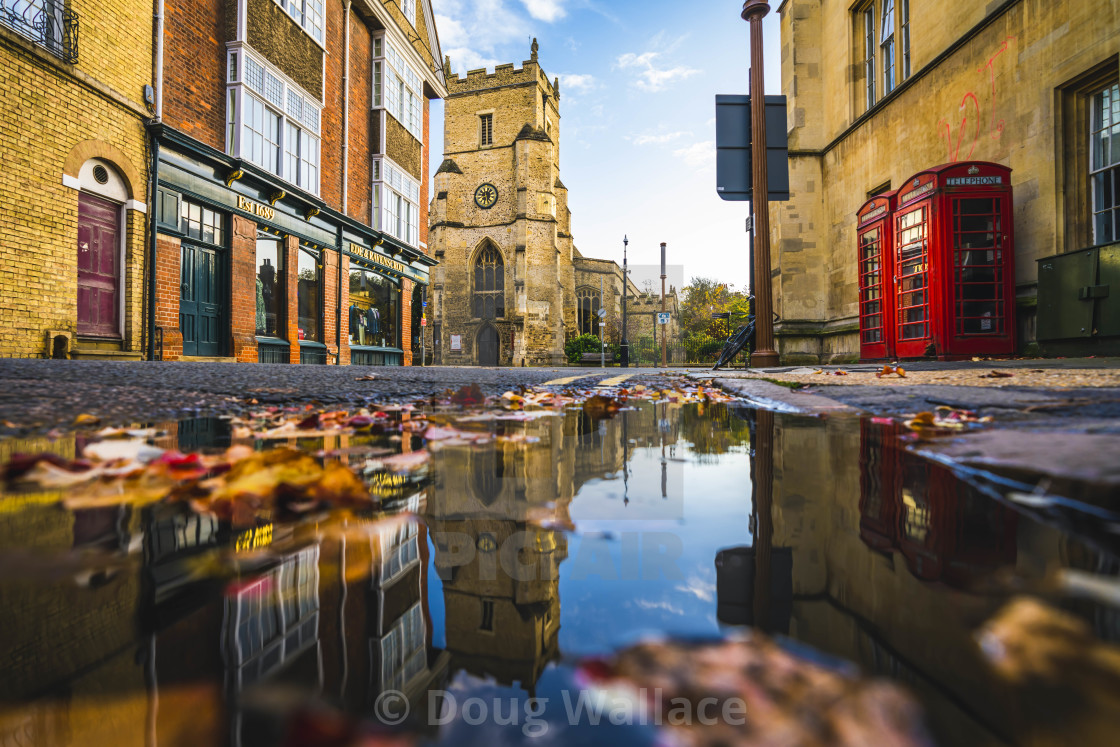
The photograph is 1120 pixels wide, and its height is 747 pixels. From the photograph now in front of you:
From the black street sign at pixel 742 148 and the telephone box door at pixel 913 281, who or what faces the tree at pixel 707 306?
the black street sign

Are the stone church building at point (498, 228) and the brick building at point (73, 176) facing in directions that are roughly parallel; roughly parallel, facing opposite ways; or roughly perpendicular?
roughly perpendicular

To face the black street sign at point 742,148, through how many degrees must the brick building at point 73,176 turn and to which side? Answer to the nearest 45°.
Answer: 0° — it already faces it

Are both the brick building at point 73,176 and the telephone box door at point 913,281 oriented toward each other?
yes

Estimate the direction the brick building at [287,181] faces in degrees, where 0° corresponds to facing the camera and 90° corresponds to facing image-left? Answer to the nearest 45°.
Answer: approximately 315°

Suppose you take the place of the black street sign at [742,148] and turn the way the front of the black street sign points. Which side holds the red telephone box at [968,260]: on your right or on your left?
on your right

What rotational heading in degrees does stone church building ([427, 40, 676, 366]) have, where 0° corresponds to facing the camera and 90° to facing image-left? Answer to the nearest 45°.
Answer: approximately 0°

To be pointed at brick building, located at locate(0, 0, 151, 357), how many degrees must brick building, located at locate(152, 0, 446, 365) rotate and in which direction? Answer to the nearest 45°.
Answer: approximately 90° to its right

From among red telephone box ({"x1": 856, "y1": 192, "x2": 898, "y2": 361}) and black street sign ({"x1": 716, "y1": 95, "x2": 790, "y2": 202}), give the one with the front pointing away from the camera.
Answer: the black street sign

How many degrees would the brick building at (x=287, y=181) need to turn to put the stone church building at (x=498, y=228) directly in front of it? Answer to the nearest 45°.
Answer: approximately 90° to its left

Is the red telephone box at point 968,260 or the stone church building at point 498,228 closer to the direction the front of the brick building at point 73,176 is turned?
the red telephone box

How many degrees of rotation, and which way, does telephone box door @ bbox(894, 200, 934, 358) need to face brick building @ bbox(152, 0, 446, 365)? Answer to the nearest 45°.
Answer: approximately 45° to its right
